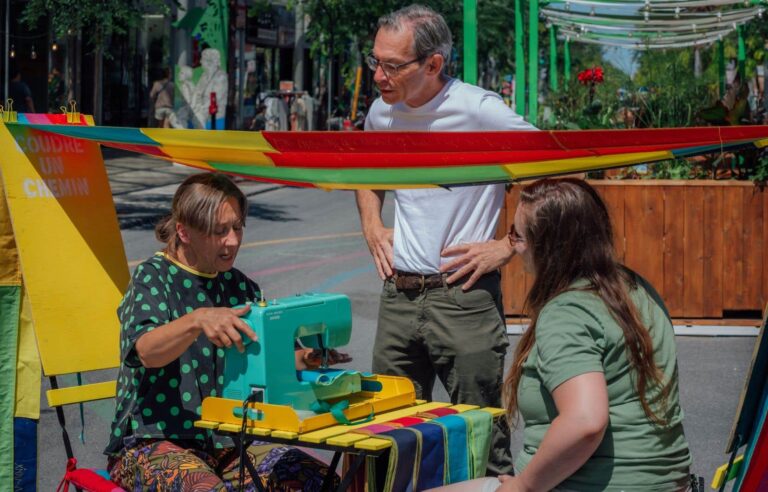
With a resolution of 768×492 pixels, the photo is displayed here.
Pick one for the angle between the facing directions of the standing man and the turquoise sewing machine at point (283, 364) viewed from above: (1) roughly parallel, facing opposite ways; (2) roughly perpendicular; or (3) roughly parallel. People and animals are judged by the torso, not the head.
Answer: roughly perpendicular

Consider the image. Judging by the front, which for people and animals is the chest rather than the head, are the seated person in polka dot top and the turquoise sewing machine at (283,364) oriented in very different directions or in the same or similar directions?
very different directions

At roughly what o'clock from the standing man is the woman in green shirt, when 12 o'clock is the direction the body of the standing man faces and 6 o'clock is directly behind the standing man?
The woman in green shirt is roughly at 10 o'clock from the standing man.

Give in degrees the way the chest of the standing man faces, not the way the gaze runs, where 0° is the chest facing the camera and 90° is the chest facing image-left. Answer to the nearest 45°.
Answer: approximately 45°

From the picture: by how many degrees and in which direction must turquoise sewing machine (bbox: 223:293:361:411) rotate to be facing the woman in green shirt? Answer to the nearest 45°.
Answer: approximately 180°

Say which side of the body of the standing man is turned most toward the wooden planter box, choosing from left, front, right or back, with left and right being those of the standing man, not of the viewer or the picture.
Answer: back

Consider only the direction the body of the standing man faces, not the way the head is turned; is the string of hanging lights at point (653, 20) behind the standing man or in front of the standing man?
behind

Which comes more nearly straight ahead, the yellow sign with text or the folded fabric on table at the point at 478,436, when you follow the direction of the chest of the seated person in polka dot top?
the folded fabric on table

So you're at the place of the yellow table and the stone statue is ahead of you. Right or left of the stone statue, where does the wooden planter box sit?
right

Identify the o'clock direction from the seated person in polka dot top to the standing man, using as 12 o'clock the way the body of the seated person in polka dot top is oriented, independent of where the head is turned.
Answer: The standing man is roughly at 10 o'clock from the seated person in polka dot top.

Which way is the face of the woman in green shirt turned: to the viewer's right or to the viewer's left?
to the viewer's left

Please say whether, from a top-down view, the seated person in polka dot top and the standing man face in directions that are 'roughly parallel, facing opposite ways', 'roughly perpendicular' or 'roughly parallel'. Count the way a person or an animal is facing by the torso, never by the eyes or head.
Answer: roughly perpendicular
